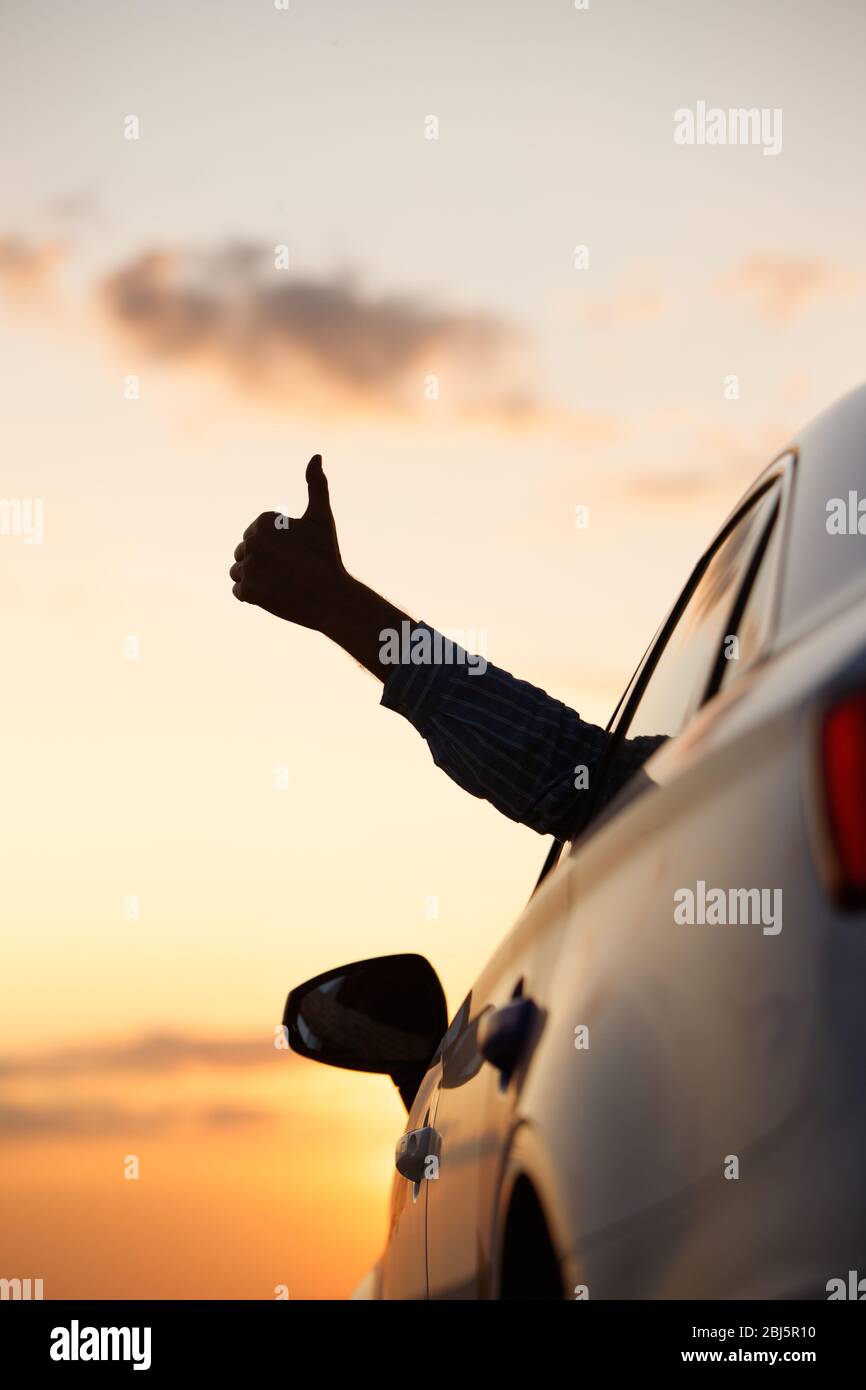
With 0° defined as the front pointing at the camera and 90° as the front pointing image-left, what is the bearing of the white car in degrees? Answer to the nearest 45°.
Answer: approximately 135°
